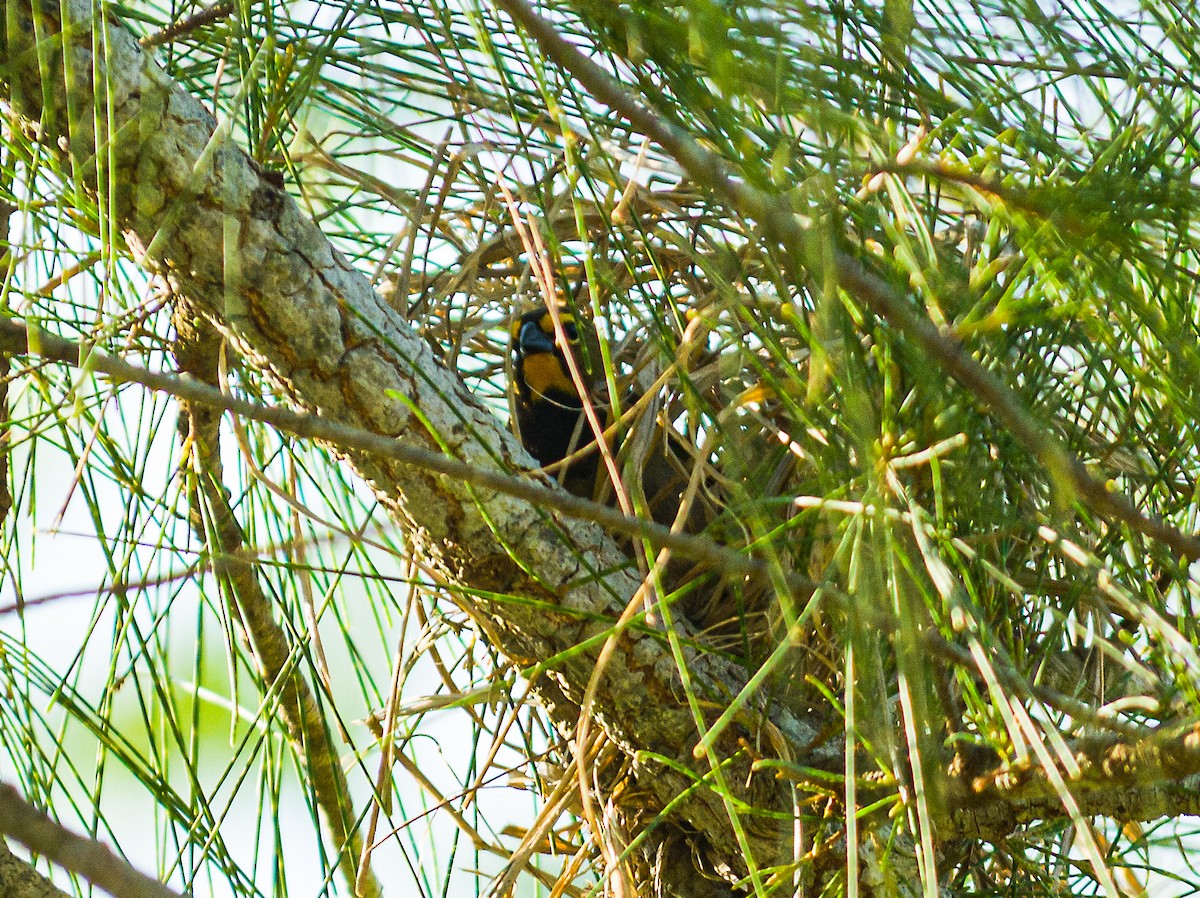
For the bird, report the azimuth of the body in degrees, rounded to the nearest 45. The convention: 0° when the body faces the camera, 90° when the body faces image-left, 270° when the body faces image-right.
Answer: approximately 45°
